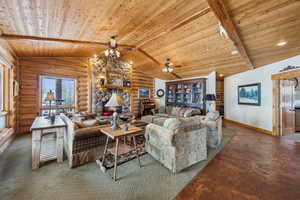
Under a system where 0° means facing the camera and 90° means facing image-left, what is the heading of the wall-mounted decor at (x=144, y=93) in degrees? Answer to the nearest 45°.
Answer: approximately 0°

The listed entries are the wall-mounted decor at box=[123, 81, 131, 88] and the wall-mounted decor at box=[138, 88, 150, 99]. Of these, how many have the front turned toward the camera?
2

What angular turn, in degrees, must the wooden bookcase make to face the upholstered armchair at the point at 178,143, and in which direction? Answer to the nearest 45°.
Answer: approximately 45° to its left

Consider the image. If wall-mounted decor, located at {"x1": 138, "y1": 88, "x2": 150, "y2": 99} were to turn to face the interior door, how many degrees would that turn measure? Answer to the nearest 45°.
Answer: approximately 45° to its left

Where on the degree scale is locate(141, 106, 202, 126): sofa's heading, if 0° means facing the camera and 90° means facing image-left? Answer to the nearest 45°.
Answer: approximately 45°

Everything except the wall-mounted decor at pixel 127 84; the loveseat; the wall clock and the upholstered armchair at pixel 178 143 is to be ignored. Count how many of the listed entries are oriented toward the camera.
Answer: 2

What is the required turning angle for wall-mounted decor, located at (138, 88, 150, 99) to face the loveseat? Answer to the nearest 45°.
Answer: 0° — it already faces it

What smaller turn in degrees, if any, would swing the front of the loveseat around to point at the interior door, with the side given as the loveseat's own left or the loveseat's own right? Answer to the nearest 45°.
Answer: approximately 45° to the loveseat's own right
